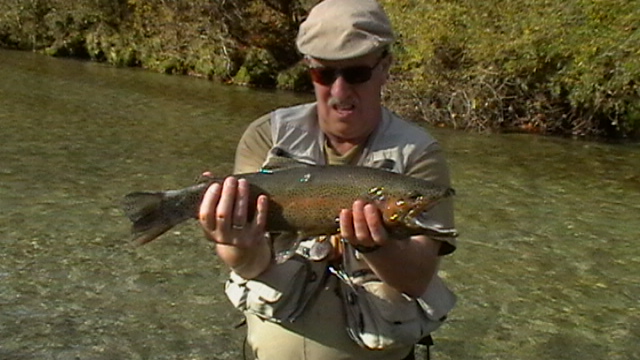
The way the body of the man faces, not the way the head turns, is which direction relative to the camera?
toward the camera

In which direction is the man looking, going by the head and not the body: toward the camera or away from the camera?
toward the camera

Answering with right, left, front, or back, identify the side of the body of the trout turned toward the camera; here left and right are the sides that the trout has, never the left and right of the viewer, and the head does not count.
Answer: right

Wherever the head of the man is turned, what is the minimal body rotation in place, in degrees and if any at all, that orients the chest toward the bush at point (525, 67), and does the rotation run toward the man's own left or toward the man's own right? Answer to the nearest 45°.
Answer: approximately 180°

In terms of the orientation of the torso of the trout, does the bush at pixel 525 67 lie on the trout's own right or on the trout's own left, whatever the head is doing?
on the trout's own left
